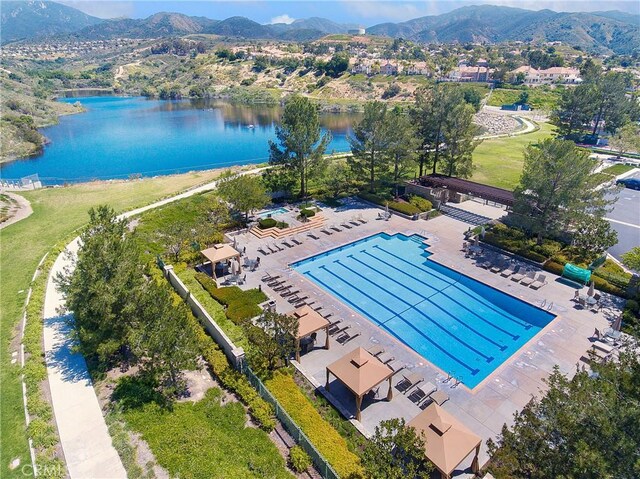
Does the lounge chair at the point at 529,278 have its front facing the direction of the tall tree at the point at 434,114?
no

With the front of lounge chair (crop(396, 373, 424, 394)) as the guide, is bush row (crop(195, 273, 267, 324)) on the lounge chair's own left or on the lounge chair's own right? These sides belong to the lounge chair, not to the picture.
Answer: on the lounge chair's own left

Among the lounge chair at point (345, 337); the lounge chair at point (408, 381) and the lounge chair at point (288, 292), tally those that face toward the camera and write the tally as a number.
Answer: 0

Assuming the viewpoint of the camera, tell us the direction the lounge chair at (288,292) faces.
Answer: facing away from the viewer and to the right of the viewer

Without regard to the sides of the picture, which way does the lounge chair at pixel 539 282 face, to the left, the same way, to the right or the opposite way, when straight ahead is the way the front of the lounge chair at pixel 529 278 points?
the same way

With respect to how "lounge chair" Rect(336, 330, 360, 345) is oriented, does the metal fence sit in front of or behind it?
behind

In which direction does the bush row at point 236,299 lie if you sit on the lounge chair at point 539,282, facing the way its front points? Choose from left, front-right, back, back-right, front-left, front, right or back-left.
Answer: front

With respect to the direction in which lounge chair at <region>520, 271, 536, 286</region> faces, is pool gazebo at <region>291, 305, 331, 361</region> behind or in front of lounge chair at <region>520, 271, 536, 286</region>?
in front

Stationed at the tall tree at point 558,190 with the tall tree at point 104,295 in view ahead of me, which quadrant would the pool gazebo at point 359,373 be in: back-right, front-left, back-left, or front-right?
front-left

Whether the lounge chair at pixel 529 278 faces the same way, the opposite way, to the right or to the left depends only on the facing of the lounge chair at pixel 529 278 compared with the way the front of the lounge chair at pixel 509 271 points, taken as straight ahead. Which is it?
the same way

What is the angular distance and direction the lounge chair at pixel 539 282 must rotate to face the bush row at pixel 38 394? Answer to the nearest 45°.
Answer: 0° — it already faces it

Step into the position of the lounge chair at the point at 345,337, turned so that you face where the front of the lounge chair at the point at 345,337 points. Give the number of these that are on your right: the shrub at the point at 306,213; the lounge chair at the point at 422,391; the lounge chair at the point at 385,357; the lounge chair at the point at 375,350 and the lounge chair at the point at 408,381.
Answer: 4

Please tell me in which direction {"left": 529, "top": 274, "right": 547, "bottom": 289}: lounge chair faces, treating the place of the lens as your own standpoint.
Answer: facing the viewer and to the left of the viewer

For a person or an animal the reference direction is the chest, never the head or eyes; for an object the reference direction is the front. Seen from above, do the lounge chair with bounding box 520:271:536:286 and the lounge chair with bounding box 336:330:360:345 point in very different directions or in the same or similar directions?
very different directions

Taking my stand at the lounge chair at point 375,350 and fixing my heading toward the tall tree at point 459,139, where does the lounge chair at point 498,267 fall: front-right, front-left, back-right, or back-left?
front-right

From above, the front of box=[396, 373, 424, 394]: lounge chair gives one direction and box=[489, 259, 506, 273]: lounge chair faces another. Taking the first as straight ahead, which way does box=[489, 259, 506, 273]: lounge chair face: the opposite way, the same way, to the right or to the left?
the opposite way

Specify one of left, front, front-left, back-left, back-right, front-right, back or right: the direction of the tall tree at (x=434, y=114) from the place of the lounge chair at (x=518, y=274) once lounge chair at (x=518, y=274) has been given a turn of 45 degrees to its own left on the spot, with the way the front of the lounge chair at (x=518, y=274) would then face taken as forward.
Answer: back-right

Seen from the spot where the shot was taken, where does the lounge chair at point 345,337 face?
facing away from the viewer and to the right of the viewer

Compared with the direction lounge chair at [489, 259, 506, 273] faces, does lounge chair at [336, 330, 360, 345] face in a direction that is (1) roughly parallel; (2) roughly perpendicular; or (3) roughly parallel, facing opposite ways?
roughly parallel, facing opposite ways

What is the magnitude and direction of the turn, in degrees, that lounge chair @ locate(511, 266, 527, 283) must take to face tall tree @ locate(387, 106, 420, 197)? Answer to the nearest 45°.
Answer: approximately 90° to its right

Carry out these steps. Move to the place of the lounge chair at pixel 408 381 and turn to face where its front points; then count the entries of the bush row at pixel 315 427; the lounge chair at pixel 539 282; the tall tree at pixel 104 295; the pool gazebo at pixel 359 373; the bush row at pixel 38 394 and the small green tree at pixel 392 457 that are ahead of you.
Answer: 1

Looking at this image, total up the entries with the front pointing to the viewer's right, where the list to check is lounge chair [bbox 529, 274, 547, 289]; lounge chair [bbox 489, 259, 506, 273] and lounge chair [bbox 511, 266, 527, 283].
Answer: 0

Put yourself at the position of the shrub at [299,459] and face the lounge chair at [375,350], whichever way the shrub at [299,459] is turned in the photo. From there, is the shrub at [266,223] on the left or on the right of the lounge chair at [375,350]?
left

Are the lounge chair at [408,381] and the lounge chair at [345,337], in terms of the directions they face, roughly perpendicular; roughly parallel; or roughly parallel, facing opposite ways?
roughly parallel
